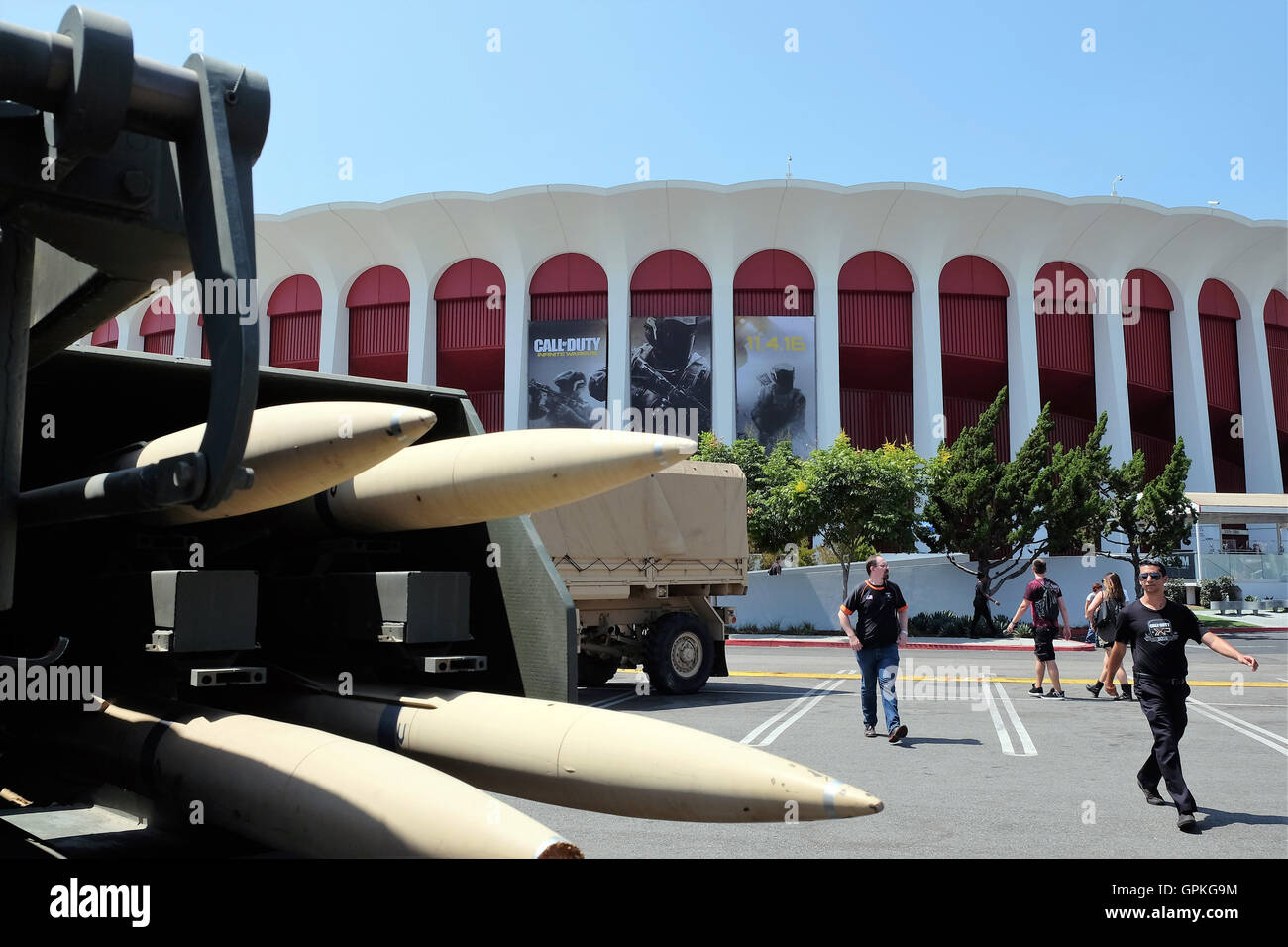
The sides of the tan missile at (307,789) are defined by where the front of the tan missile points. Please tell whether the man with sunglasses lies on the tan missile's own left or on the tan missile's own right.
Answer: on the tan missile's own left

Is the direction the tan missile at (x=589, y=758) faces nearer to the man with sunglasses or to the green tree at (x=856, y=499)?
the man with sunglasses

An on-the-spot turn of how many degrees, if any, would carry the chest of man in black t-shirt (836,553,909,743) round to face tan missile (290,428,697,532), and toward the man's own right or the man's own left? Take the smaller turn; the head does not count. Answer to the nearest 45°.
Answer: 0° — they already face it

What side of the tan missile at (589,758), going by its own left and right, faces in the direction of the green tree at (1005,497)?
left

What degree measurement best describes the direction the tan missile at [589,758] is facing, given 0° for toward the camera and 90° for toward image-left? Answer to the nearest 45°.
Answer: approximately 315°

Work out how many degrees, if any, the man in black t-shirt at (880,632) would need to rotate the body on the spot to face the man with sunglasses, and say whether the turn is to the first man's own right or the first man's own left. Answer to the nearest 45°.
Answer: approximately 45° to the first man's own left

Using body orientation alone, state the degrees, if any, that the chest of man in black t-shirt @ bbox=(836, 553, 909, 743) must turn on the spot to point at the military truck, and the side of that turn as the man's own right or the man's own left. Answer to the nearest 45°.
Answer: approximately 135° to the man's own right

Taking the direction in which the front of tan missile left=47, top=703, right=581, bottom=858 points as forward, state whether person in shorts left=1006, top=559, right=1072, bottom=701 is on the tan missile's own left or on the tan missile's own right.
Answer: on the tan missile's own left

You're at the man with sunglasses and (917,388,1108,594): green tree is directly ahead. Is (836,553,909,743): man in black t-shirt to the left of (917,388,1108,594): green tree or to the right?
left

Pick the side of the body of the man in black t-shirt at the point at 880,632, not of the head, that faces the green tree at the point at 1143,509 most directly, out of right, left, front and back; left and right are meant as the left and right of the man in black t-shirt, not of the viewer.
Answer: back

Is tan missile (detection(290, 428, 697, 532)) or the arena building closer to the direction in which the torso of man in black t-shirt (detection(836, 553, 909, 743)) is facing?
the tan missile

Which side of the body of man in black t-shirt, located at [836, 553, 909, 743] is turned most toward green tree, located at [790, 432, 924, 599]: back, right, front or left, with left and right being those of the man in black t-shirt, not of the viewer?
back

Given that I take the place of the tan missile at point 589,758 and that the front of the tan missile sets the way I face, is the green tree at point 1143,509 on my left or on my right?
on my left

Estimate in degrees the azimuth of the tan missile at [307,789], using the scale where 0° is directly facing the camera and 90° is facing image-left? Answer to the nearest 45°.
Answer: approximately 315°

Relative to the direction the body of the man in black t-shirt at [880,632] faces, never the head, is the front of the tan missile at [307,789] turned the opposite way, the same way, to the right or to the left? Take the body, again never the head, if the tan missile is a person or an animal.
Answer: to the left
